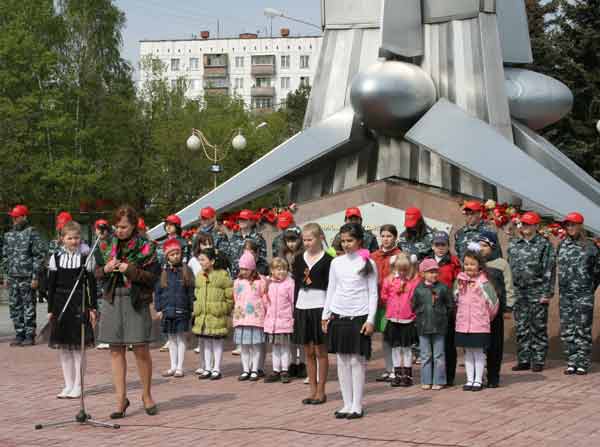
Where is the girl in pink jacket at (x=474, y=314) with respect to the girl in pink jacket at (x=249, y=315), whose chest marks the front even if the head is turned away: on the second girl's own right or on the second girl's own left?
on the second girl's own left

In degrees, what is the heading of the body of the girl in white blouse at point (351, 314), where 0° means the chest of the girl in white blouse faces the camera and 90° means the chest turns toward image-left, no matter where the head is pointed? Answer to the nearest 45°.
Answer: approximately 45°

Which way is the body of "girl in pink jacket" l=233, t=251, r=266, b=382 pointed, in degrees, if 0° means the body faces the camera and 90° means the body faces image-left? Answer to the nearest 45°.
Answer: approximately 0°

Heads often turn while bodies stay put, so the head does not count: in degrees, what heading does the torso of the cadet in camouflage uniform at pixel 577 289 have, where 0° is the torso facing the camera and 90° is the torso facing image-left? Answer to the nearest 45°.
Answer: approximately 45°

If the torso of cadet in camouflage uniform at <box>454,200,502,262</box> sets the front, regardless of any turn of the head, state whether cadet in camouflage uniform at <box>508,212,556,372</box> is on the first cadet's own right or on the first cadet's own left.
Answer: on the first cadet's own left

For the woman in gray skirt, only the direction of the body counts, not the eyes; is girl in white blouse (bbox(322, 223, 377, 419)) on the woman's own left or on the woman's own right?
on the woman's own left

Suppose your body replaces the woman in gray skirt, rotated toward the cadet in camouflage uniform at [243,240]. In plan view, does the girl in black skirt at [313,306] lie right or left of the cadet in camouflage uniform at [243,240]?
right

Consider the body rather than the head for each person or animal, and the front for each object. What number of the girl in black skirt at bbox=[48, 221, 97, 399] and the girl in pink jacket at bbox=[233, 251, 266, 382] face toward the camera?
2
